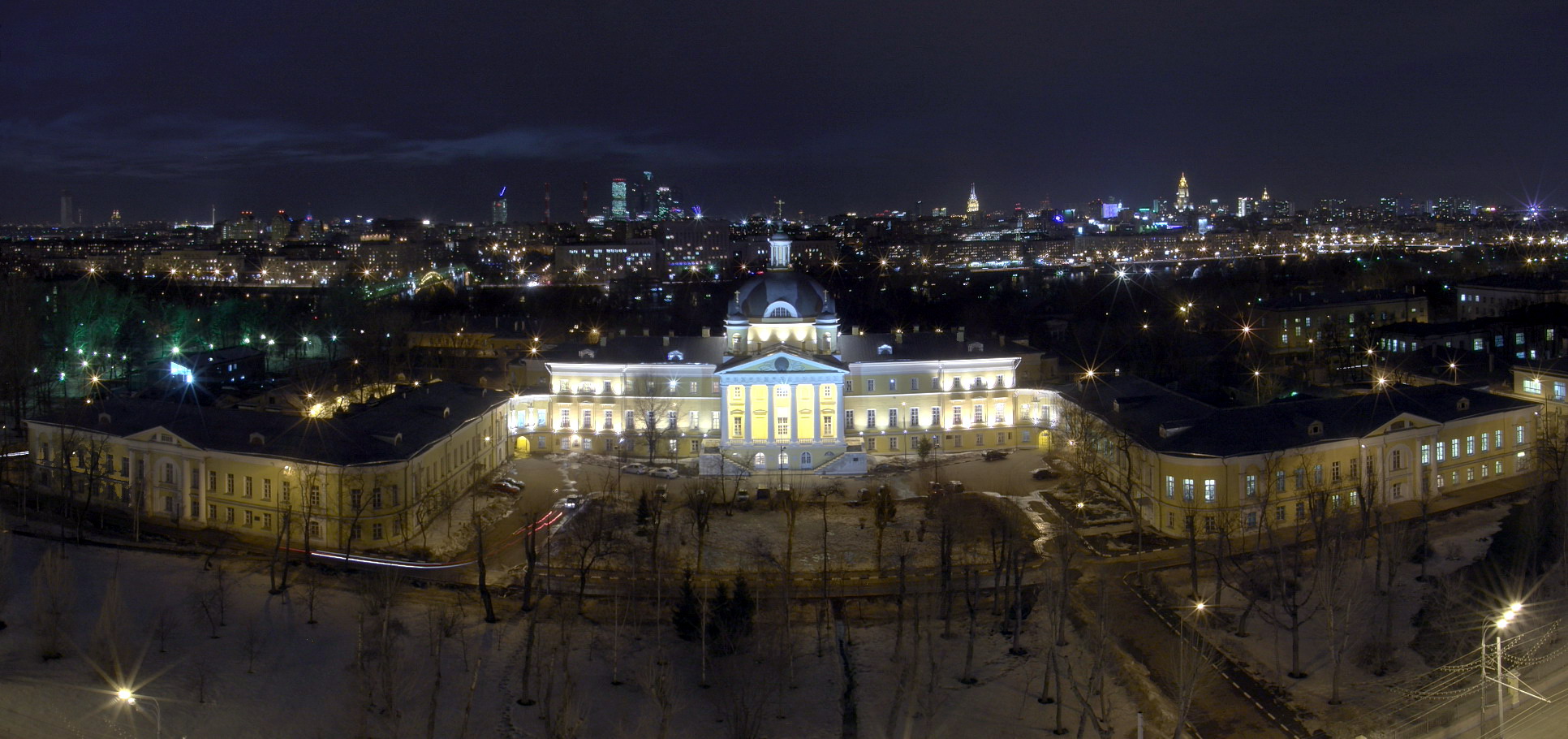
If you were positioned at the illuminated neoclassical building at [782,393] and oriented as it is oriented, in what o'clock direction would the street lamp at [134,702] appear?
The street lamp is roughly at 1 o'clock from the illuminated neoclassical building.

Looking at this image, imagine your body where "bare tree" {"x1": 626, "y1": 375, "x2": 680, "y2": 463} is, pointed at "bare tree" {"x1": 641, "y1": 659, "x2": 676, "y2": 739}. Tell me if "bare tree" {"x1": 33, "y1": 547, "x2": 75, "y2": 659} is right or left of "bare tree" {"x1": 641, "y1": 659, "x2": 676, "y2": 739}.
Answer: right

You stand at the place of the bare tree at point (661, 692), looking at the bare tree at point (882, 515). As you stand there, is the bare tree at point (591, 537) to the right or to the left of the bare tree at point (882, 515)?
left

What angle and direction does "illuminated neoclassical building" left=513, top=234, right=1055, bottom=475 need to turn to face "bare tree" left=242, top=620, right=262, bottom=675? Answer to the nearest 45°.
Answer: approximately 45° to its right

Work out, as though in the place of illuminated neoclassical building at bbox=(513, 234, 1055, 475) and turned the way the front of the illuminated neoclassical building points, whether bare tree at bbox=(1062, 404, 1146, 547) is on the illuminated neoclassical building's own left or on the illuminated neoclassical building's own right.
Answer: on the illuminated neoclassical building's own left

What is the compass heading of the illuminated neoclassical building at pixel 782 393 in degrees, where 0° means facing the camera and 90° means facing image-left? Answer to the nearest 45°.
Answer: approximately 0°
